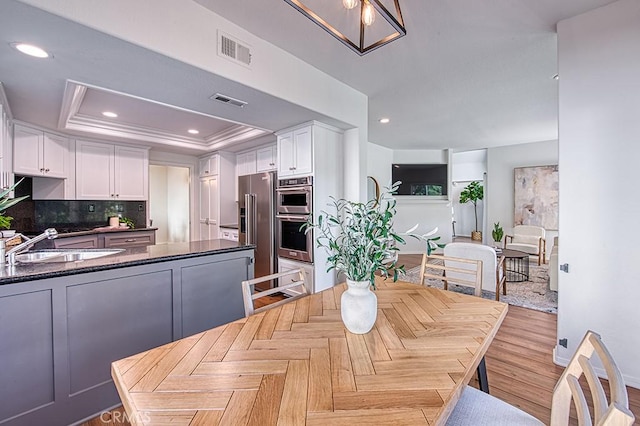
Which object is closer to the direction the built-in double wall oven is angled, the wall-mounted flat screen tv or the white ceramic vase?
the white ceramic vase

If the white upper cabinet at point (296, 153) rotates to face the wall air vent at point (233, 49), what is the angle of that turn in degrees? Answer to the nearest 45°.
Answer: approximately 45° to its left

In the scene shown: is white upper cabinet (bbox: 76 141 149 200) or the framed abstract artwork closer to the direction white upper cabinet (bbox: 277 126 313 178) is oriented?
the white upper cabinet

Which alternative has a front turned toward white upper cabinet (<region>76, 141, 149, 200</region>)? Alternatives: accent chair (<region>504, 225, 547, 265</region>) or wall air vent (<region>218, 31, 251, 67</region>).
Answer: the accent chair

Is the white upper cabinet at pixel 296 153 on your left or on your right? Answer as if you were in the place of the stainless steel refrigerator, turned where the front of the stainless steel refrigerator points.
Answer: on your left

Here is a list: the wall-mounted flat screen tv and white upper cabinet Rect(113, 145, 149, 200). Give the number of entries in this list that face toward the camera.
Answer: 2

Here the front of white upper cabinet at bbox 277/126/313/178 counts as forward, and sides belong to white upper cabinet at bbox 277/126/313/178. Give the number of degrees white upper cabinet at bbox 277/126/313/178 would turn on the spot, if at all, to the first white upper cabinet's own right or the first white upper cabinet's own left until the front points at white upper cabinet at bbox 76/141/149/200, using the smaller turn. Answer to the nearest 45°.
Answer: approximately 90° to the first white upper cabinet's own right
